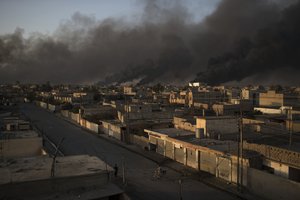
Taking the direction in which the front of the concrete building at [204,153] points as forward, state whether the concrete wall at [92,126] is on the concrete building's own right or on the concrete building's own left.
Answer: on the concrete building's own right

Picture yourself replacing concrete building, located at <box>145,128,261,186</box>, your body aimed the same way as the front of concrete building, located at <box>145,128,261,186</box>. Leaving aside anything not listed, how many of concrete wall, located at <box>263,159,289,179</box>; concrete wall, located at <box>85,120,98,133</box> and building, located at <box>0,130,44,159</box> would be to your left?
1

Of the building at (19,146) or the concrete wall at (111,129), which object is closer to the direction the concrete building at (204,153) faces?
the building

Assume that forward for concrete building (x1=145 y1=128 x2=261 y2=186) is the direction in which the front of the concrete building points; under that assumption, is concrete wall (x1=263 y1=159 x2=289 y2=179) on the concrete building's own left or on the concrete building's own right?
on the concrete building's own left

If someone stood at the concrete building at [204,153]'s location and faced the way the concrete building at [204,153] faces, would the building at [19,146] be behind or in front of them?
in front

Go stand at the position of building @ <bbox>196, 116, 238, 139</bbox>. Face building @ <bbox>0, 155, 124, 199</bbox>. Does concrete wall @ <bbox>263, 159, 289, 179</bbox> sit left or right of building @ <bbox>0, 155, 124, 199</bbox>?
left

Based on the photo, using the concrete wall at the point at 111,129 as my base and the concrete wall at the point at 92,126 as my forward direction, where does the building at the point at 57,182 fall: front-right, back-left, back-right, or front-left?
back-left

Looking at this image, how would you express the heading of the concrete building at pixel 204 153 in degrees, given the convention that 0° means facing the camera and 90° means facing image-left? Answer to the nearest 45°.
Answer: approximately 45°

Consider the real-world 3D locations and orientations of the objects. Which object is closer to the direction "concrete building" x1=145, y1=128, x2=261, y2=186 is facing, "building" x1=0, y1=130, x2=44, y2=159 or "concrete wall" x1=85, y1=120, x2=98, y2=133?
the building

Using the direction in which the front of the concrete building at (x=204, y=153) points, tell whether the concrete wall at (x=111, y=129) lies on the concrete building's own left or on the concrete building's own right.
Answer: on the concrete building's own right
